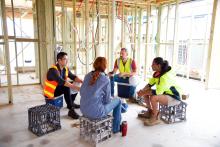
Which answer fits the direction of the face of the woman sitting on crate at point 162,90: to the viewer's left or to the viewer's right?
to the viewer's left

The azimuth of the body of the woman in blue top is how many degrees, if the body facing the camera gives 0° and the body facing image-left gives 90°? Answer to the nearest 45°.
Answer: approximately 225°

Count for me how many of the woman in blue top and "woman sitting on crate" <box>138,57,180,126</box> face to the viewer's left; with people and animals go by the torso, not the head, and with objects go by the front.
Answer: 1

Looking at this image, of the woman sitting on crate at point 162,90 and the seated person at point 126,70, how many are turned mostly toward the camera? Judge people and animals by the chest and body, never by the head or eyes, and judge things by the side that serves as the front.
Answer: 1

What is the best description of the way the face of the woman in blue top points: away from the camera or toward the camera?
away from the camera

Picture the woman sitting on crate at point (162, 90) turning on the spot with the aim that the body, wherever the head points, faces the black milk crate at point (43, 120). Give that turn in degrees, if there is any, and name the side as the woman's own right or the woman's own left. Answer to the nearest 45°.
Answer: approximately 45° to the woman's own left

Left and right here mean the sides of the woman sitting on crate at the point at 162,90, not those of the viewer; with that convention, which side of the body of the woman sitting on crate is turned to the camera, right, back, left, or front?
left

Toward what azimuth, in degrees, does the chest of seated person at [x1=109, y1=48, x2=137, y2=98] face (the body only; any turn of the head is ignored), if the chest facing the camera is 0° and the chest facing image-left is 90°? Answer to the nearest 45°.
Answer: approximately 0°

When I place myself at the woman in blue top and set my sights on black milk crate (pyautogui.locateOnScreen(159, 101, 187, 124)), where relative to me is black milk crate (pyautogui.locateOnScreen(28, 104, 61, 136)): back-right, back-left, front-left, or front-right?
back-left
